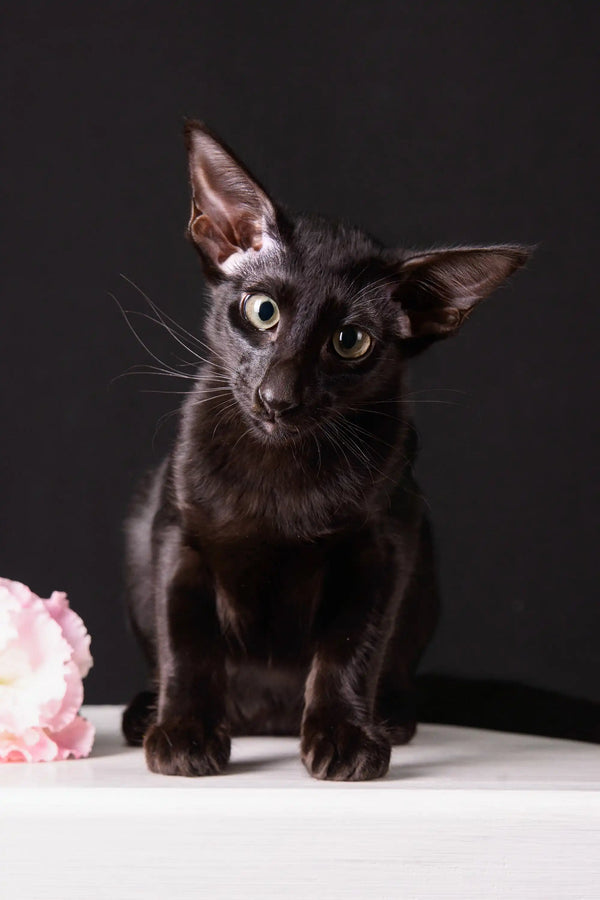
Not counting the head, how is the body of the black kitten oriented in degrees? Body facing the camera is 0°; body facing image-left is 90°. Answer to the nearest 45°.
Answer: approximately 0°
